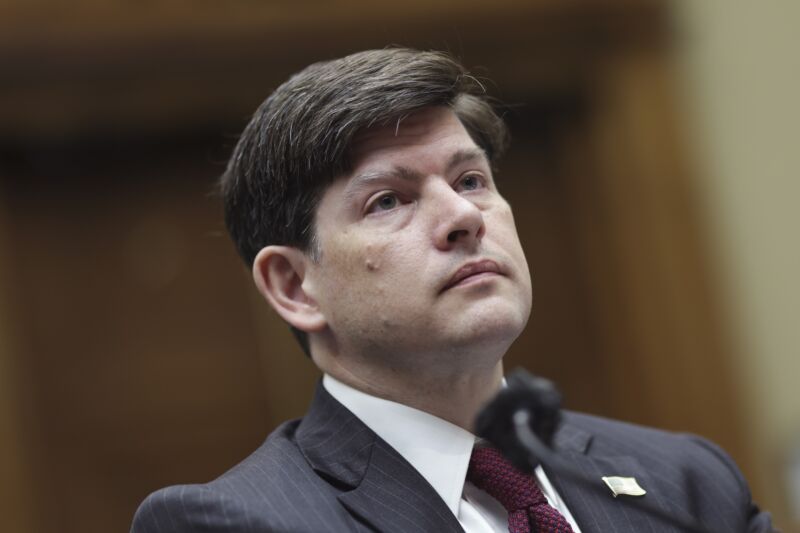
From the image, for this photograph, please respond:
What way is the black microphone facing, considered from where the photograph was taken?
facing away from the viewer and to the left of the viewer

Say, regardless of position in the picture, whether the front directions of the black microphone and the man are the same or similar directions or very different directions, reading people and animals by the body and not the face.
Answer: very different directions

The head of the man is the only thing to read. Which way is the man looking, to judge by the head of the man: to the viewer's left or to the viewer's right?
to the viewer's right

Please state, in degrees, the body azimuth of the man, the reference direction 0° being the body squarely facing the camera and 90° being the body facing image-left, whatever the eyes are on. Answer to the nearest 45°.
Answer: approximately 315°
